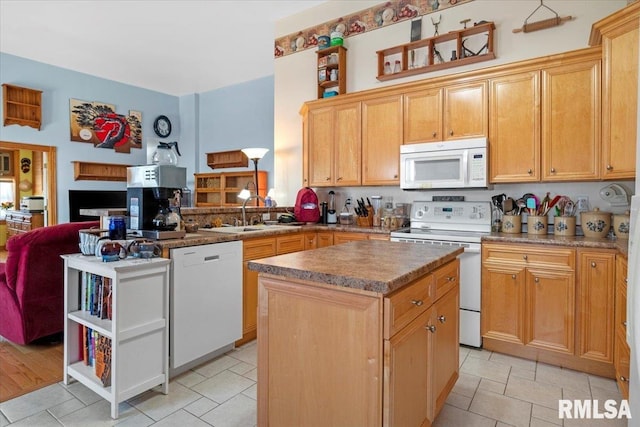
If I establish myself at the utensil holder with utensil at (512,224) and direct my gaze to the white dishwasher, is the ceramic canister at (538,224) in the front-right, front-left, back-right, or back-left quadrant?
back-left

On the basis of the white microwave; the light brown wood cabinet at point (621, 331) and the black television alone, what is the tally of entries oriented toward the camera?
2

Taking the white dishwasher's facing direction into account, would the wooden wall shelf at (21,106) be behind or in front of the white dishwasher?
behind

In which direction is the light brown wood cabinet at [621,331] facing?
to the viewer's left

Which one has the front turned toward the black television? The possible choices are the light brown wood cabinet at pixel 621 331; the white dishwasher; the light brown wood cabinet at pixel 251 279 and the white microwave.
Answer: the light brown wood cabinet at pixel 621 331

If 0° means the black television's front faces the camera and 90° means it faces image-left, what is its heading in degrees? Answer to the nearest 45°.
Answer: approximately 0°
